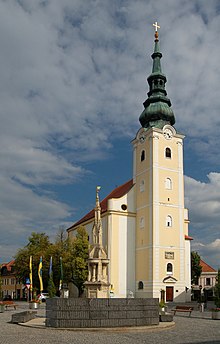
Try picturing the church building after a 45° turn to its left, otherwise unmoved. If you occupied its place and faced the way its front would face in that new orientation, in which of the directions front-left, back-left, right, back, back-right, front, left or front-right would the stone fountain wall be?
right

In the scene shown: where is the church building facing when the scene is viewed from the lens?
facing the viewer and to the right of the viewer
